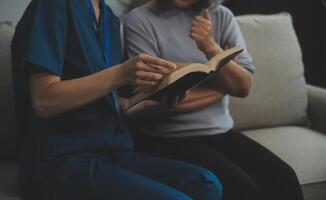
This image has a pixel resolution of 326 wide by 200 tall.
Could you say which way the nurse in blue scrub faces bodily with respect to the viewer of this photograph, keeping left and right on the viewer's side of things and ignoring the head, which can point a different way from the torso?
facing the viewer and to the right of the viewer
